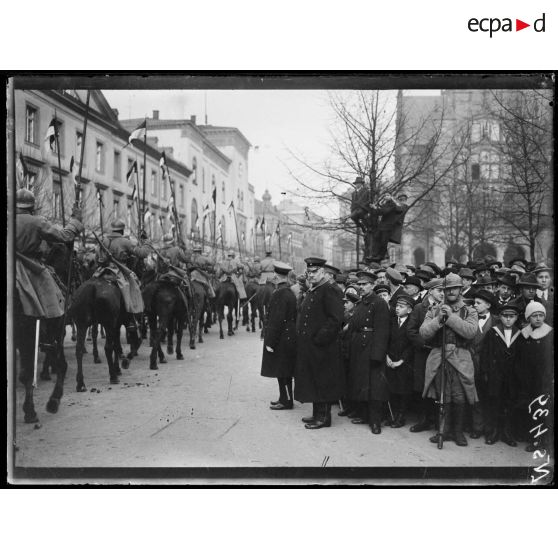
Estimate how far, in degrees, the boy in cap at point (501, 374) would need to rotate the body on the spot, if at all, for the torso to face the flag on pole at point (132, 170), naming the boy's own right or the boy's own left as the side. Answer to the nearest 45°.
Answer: approximately 90° to the boy's own right

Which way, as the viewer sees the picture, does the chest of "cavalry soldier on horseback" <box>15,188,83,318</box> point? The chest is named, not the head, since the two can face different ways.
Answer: away from the camera

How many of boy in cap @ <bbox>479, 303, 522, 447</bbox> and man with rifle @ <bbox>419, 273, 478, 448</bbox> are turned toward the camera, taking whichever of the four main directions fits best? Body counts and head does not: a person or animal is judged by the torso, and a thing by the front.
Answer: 2

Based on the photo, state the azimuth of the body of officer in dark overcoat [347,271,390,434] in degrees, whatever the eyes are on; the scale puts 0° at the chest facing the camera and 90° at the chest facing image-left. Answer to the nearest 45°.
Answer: approximately 45°

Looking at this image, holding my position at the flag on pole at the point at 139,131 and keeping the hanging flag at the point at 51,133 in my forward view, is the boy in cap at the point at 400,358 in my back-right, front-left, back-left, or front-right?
back-left

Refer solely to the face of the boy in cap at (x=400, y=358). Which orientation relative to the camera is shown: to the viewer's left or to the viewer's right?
to the viewer's left

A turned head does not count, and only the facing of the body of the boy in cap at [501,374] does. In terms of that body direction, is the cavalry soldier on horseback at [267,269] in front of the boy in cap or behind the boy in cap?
behind

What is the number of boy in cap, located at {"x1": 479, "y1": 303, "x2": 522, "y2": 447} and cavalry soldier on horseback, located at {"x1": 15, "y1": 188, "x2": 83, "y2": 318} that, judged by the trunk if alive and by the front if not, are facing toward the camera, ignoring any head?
1

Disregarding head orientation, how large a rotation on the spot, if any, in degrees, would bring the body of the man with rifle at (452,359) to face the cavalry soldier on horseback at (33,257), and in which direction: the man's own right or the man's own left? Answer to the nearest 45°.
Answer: approximately 90° to the man's own right
